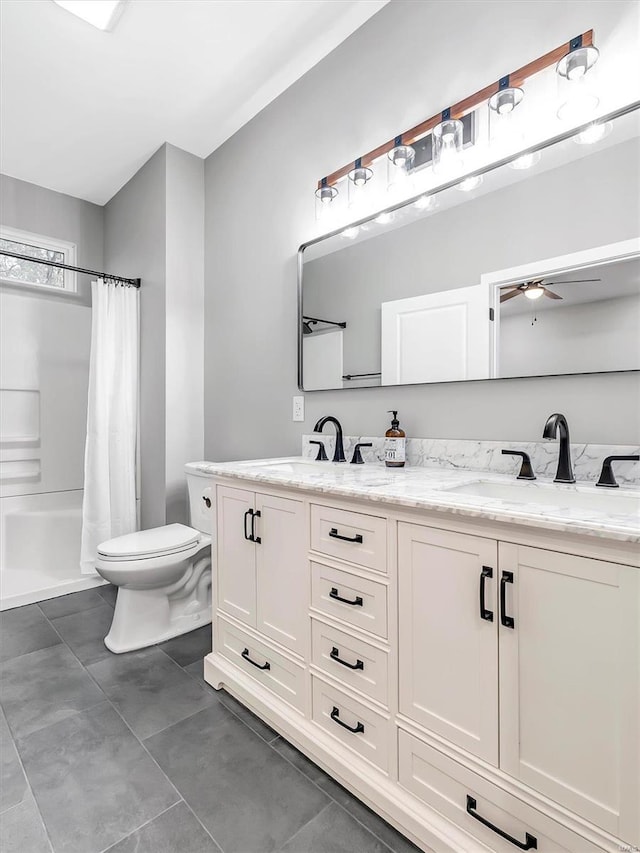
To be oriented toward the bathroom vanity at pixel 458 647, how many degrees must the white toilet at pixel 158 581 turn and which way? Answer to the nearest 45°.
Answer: approximately 90° to its left

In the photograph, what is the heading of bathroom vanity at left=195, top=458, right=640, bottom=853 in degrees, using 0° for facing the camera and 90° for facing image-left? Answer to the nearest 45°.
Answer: approximately 45°

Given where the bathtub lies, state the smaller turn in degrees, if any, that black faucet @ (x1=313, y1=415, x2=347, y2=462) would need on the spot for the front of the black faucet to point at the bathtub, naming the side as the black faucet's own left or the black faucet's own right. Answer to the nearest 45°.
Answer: approximately 90° to the black faucet's own right

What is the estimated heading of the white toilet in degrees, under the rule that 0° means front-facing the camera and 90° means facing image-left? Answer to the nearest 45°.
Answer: approximately 45°

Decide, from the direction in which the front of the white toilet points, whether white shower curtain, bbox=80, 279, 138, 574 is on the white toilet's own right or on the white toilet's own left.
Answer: on the white toilet's own right

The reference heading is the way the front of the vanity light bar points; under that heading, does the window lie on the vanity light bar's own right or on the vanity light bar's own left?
on the vanity light bar's own right

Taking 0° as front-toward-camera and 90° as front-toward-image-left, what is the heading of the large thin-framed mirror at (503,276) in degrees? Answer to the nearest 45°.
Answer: approximately 45°

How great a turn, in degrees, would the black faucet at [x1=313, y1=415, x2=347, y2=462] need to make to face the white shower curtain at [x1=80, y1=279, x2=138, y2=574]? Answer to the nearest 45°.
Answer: approximately 90° to its right

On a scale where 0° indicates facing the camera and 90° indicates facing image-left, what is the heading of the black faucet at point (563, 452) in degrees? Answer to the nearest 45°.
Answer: approximately 45°

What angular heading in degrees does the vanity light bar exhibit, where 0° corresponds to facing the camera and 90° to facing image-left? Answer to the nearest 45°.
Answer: approximately 45°

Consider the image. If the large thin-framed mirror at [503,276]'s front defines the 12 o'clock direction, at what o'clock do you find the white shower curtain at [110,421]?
The white shower curtain is roughly at 2 o'clock from the large thin-framed mirror.

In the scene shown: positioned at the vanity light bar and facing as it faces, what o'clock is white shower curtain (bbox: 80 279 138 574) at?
The white shower curtain is roughly at 2 o'clock from the vanity light bar.
